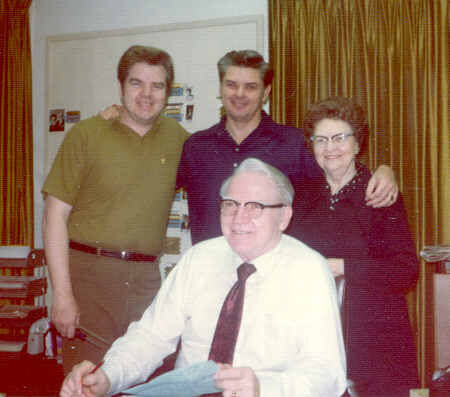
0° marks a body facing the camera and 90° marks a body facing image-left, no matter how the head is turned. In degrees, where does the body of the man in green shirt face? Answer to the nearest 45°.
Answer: approximately 0°

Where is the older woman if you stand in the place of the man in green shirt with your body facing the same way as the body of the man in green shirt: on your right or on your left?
on your left

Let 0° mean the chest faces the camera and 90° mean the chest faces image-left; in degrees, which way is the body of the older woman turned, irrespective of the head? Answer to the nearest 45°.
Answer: approximately 45°

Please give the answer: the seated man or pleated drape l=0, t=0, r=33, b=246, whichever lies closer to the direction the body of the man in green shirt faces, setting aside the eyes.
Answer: the seated man
